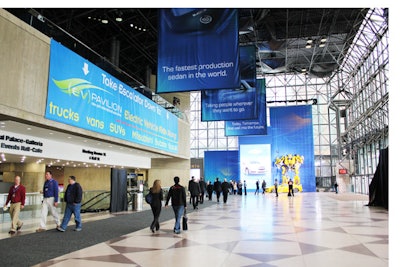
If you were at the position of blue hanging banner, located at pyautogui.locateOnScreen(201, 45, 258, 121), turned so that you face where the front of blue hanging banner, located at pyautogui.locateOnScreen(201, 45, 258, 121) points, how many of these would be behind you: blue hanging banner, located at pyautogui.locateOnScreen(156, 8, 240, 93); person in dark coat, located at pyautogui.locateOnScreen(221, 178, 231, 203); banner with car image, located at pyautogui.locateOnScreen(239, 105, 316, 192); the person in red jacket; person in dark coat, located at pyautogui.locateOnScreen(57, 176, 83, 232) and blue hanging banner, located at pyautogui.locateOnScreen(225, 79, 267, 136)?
3

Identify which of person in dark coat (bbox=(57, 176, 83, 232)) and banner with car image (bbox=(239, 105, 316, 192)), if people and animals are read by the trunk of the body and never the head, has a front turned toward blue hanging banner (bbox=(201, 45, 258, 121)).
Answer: the banner with car image

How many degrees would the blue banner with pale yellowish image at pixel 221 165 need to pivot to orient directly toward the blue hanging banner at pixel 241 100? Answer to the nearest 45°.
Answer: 0° — it already faces it

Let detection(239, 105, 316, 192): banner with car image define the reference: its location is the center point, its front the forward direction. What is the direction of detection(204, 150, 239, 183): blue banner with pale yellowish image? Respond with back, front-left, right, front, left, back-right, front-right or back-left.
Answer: right

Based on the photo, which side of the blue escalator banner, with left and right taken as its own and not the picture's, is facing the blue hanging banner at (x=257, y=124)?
left

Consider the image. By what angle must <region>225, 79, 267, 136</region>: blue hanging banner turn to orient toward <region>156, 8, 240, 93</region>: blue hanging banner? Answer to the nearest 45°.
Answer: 0° — it already faces it

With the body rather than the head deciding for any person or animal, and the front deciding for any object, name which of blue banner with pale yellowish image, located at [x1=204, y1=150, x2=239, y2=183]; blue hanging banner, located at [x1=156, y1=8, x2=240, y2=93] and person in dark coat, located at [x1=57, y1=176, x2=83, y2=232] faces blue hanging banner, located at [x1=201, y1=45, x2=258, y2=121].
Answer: the blue banner with pale yellowish image

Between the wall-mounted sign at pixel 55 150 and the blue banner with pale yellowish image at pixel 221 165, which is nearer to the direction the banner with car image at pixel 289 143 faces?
the wall-mounted sign

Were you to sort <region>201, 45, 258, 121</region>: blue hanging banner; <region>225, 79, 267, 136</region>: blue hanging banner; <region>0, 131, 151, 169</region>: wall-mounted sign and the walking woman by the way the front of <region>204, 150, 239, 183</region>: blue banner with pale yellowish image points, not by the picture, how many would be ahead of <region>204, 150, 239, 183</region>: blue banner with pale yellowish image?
4

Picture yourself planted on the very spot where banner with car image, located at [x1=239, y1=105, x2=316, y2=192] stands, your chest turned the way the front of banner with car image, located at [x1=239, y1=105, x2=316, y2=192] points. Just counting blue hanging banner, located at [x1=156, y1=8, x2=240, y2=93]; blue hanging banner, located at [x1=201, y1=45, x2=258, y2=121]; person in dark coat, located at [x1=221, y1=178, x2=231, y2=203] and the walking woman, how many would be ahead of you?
4
